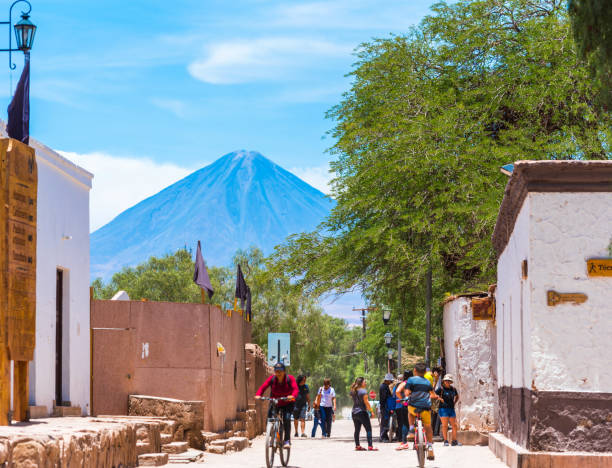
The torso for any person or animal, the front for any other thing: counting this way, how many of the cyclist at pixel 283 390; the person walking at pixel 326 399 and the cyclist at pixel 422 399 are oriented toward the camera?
2

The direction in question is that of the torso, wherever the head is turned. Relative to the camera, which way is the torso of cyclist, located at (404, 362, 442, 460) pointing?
away from the camera

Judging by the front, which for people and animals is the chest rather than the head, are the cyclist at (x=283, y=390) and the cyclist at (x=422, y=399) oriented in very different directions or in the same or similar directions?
very different directions

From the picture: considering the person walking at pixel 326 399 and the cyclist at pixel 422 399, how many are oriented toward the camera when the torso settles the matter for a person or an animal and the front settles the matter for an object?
1

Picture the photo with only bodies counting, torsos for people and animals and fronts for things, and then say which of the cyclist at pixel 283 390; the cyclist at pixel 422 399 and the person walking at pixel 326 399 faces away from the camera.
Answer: the cyclist at pixel 422 399
